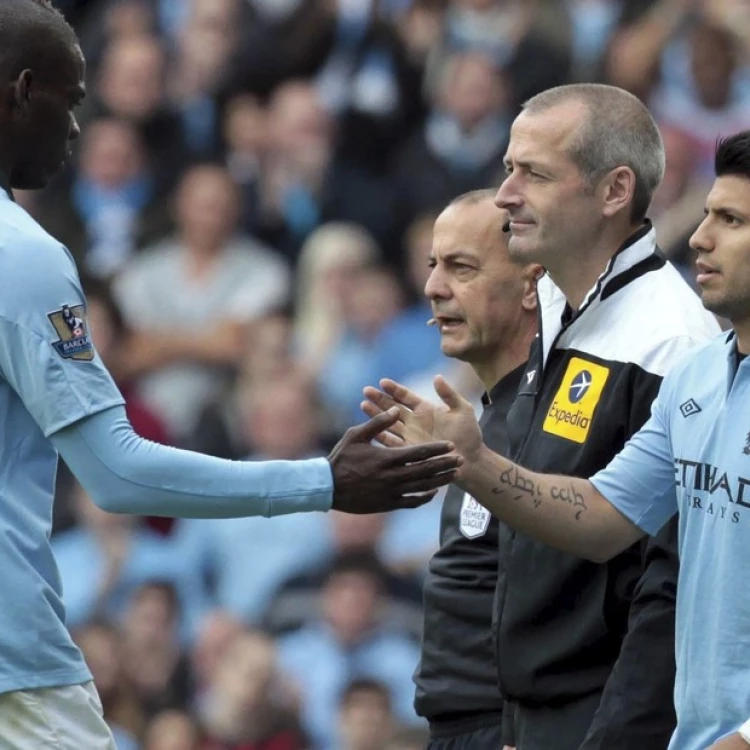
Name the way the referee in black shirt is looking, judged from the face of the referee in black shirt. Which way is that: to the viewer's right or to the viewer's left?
to the viewer's left

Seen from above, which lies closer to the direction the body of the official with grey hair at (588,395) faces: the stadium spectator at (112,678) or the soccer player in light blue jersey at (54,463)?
the soccer player in light blue jersey

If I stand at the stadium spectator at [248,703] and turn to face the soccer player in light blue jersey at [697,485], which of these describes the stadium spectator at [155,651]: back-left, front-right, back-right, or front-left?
back-right

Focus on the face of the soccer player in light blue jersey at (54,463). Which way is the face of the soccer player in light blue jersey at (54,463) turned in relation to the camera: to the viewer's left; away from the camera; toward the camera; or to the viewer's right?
to the viewer's right

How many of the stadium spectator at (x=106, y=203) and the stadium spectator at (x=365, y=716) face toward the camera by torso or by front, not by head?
2

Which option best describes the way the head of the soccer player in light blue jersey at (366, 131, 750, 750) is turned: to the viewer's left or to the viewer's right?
to the viewer's left
